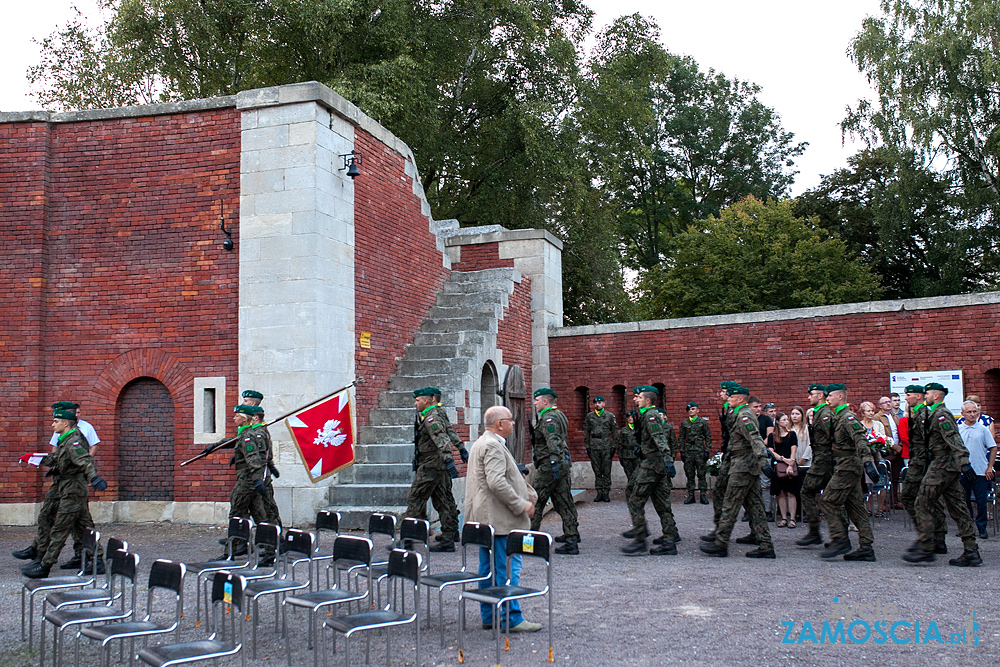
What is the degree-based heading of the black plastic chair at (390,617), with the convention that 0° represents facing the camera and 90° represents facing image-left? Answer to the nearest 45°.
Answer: approximately 45°

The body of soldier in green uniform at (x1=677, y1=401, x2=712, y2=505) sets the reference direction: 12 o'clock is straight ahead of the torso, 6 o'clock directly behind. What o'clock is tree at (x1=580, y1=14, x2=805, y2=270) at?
The tree is roughly at 6 o'clock from the soldier in green uniform.

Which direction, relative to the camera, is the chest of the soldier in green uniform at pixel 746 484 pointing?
to the viewer's left

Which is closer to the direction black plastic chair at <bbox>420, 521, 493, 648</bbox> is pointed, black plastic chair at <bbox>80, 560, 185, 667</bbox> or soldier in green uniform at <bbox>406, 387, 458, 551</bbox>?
the black plastic chair

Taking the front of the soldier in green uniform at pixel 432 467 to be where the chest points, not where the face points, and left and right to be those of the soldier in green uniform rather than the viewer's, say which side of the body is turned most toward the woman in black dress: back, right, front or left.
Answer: back

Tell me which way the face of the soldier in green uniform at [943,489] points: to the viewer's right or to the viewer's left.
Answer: to the viewer's left

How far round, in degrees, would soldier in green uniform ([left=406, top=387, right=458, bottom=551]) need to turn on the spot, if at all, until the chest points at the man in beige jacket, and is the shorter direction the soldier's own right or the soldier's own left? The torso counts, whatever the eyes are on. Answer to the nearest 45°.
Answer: approximately 90° to the soldier's own left

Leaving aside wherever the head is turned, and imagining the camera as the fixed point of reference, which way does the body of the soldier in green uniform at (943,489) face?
to the viewer's left

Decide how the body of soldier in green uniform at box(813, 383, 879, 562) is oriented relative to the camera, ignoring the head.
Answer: to the viewer's left

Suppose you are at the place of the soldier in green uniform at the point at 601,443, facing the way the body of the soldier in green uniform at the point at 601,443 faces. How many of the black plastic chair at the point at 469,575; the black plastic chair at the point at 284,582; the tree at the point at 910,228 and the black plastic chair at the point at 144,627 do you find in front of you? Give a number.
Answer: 3

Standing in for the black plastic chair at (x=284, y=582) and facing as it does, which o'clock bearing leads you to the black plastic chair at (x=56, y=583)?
the black plastic chair at (x=56, y=583) is roughly at 2 o'clock from the black plastic chair at (x=284, y=582).

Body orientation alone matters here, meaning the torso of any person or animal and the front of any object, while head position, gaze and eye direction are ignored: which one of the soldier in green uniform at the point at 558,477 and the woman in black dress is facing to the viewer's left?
the soldier in green uniform

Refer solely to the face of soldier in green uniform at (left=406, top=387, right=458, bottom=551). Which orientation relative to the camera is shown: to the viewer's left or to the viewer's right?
to the viewer's left
